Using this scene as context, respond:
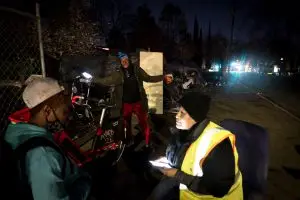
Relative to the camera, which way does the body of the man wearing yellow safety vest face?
to the viewer's left

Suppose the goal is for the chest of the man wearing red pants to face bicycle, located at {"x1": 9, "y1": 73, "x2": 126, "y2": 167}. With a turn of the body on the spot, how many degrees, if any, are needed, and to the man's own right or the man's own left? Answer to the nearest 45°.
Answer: approximately 45° to the man's own right

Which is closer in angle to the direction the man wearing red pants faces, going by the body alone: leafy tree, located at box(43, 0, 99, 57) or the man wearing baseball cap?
the man wearing baseball cap

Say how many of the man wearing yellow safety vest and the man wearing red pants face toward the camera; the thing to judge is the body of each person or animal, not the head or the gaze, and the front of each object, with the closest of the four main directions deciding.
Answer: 1

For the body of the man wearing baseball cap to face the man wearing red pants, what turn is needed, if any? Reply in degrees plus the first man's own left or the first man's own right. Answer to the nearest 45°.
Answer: approximately 45° to the first man's own left

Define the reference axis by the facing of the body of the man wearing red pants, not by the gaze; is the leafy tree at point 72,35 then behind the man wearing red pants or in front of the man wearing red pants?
behind

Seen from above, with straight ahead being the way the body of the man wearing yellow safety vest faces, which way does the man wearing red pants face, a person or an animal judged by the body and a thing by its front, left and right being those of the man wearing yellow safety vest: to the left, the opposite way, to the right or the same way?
to the left

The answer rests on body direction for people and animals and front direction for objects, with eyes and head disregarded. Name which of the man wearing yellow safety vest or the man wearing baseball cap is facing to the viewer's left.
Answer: the man wearing yellow safety vest

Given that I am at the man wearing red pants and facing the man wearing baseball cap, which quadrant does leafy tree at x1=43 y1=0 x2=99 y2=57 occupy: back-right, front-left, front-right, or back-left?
back-right

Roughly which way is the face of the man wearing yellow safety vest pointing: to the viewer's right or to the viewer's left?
to the viewer's left

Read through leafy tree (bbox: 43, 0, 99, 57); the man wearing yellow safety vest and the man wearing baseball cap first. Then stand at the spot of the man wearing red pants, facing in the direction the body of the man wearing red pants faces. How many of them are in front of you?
2

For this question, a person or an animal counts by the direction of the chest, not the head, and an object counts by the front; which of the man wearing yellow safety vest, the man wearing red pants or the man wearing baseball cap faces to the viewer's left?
the man wearing yellow safety vest
